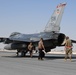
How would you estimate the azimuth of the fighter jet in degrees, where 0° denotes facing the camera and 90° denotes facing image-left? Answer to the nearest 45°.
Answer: approximately 135°
